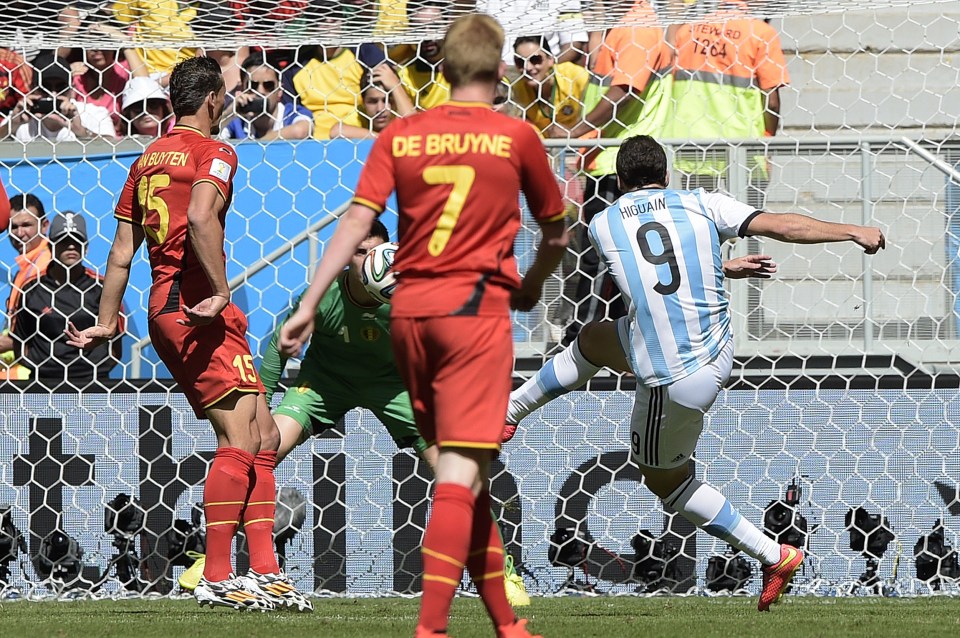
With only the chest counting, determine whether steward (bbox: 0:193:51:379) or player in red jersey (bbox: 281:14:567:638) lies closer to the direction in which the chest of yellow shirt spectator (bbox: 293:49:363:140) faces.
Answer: the player in red jersey

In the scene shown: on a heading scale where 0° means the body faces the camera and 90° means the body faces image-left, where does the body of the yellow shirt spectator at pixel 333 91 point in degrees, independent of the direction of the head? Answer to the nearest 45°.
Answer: approximately 0°

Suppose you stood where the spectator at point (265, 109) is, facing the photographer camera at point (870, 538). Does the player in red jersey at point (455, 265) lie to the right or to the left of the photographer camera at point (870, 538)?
right

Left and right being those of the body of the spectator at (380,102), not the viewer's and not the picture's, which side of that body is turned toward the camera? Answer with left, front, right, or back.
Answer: front

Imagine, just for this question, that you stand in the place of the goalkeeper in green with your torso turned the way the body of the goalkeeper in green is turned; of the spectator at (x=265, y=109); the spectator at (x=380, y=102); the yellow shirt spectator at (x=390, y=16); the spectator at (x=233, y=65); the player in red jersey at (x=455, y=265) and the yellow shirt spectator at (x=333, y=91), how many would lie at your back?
5

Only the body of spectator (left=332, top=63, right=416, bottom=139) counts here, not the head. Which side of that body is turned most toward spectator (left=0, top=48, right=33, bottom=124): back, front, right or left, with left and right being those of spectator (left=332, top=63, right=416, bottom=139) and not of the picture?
right

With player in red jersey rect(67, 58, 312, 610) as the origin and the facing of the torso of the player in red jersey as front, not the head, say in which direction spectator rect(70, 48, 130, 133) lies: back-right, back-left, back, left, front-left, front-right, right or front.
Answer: front-left

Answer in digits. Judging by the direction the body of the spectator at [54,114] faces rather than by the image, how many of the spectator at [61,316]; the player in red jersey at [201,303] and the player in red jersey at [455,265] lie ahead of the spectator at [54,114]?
3

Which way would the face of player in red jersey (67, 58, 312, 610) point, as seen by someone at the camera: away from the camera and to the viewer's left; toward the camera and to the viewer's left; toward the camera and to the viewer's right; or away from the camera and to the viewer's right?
away from the camera and to the viewer's right

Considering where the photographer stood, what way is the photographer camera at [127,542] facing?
facing the viewer

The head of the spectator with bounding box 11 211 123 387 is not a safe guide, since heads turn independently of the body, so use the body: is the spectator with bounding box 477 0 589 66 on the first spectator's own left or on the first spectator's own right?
on the first spectator's own left

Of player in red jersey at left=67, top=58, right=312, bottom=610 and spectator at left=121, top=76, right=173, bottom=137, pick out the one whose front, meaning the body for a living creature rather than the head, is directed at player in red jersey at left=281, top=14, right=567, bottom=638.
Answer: the spectator

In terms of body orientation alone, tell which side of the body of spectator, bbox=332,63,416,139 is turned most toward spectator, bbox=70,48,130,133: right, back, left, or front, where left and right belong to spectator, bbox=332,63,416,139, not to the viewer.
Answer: right

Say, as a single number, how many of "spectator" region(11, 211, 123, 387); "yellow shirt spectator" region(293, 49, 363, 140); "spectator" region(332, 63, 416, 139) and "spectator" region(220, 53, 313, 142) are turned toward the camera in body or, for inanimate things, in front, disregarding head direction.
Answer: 4

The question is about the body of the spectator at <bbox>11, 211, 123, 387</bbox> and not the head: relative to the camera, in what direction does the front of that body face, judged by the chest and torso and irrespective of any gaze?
toward the camera
